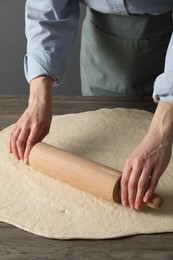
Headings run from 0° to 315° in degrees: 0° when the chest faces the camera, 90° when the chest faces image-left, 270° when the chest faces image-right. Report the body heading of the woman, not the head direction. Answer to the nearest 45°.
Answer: approximately 45°
